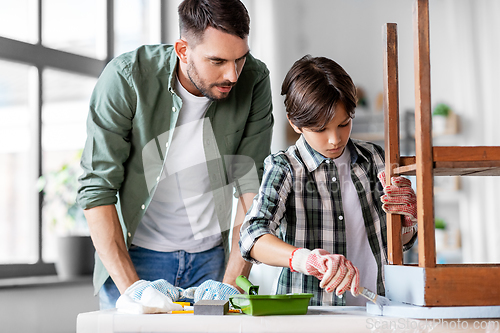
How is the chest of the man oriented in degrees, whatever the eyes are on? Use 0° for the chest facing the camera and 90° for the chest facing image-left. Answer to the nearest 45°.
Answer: approximately 315°

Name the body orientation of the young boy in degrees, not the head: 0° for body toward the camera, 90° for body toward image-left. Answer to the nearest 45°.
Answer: approximately 315°
